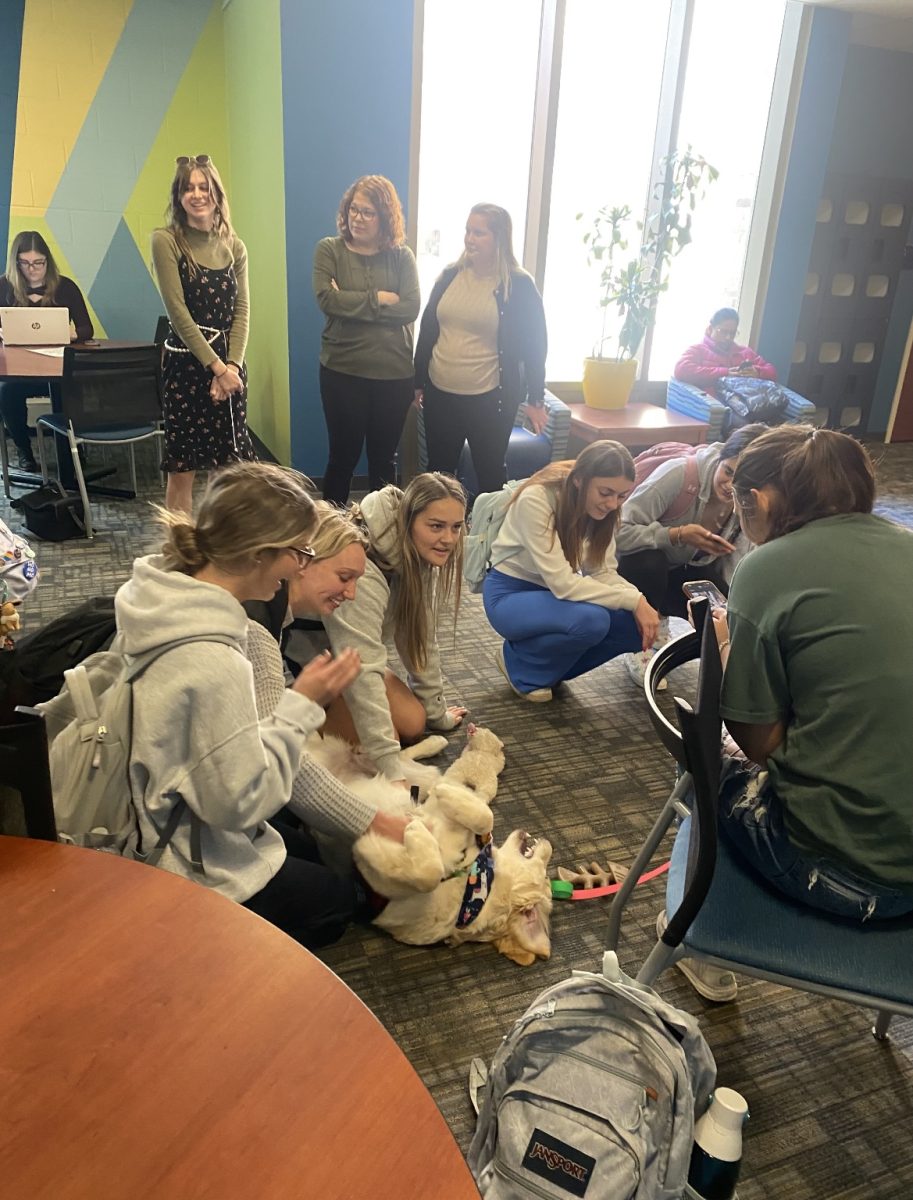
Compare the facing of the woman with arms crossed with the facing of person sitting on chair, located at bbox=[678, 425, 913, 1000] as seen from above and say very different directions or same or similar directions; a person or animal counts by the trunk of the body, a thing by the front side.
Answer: very different directions

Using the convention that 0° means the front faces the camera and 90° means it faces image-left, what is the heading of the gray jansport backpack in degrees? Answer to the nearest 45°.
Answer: approximately 0°

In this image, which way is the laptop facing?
away from the camera

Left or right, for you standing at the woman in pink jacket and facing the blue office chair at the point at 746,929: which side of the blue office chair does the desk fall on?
right

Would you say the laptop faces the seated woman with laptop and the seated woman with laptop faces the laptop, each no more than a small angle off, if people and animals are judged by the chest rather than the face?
yes

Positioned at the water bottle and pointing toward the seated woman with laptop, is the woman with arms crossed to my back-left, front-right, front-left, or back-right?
front-right

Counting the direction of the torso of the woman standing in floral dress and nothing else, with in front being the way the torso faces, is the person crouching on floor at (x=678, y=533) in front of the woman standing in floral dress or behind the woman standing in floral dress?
in front

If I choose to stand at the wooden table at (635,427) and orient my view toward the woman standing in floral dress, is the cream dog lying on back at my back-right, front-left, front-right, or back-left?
front-left

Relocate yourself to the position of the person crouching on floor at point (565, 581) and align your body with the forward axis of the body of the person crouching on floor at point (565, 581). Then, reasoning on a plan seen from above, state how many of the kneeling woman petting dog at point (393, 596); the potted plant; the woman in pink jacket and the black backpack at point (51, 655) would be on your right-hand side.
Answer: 2

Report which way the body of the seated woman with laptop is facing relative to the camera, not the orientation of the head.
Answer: toward the camera

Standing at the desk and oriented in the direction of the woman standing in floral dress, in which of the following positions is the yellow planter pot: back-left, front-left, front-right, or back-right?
front-left

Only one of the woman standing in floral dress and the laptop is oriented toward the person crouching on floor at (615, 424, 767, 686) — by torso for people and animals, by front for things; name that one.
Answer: the woman standing in floral dress

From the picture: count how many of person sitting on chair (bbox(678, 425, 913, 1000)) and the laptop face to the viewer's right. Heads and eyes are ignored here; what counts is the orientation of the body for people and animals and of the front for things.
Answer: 0

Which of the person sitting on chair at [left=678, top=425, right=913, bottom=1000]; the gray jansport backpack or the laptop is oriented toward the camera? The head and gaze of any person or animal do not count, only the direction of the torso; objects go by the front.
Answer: the gray jansport backpack

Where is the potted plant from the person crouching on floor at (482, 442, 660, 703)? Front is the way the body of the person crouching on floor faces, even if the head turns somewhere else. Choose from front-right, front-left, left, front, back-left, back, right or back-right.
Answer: back-left
